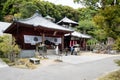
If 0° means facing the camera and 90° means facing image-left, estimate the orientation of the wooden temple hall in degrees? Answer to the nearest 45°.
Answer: approximately 315°
